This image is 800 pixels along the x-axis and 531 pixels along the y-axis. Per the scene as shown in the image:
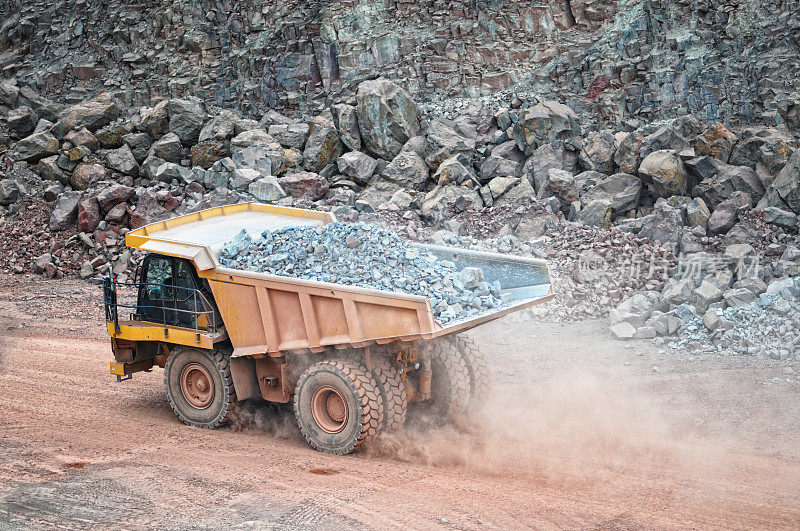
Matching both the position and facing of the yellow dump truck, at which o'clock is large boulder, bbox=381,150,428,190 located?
The large boulder is roughly at 2 o'clock from the yellow dump truck.

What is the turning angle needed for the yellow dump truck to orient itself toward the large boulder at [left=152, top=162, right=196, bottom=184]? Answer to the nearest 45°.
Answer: approximately 45° to its right

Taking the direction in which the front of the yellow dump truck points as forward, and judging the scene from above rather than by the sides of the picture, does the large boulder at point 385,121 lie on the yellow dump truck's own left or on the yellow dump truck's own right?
on the yellow dump truck's own right

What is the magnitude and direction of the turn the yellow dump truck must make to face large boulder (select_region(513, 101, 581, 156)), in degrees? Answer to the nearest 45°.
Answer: approximately 90° to its right

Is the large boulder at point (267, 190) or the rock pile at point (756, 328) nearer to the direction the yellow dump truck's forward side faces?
the large boulder

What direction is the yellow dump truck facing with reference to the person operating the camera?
facing away from the viewer and to the left of the viewer

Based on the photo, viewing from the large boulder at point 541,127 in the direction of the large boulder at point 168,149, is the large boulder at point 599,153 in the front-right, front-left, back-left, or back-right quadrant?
back-left

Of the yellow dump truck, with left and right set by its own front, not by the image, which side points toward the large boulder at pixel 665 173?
right

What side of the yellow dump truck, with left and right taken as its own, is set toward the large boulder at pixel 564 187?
right

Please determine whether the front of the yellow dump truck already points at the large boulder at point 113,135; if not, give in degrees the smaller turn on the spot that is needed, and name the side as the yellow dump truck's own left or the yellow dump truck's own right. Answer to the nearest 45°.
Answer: approximately 45° to the yellow dump truck's own right
